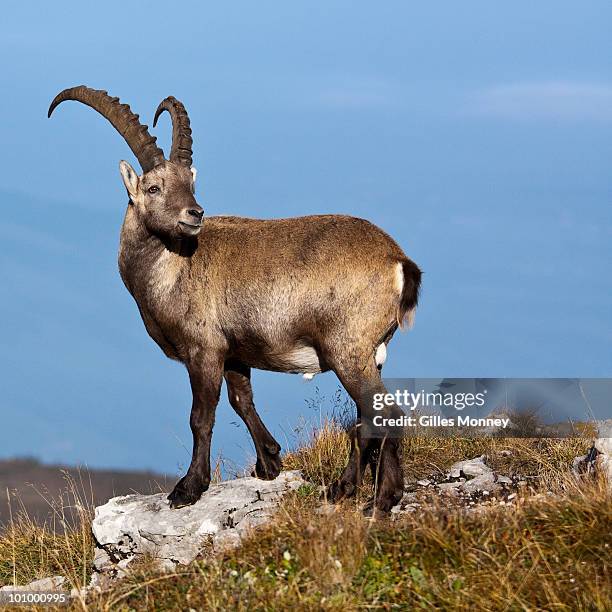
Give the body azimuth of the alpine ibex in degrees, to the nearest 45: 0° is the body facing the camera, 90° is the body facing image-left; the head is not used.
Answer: approximately 90°

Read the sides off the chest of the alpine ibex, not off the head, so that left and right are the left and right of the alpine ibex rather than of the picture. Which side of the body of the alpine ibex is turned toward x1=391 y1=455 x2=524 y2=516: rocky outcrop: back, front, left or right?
back
